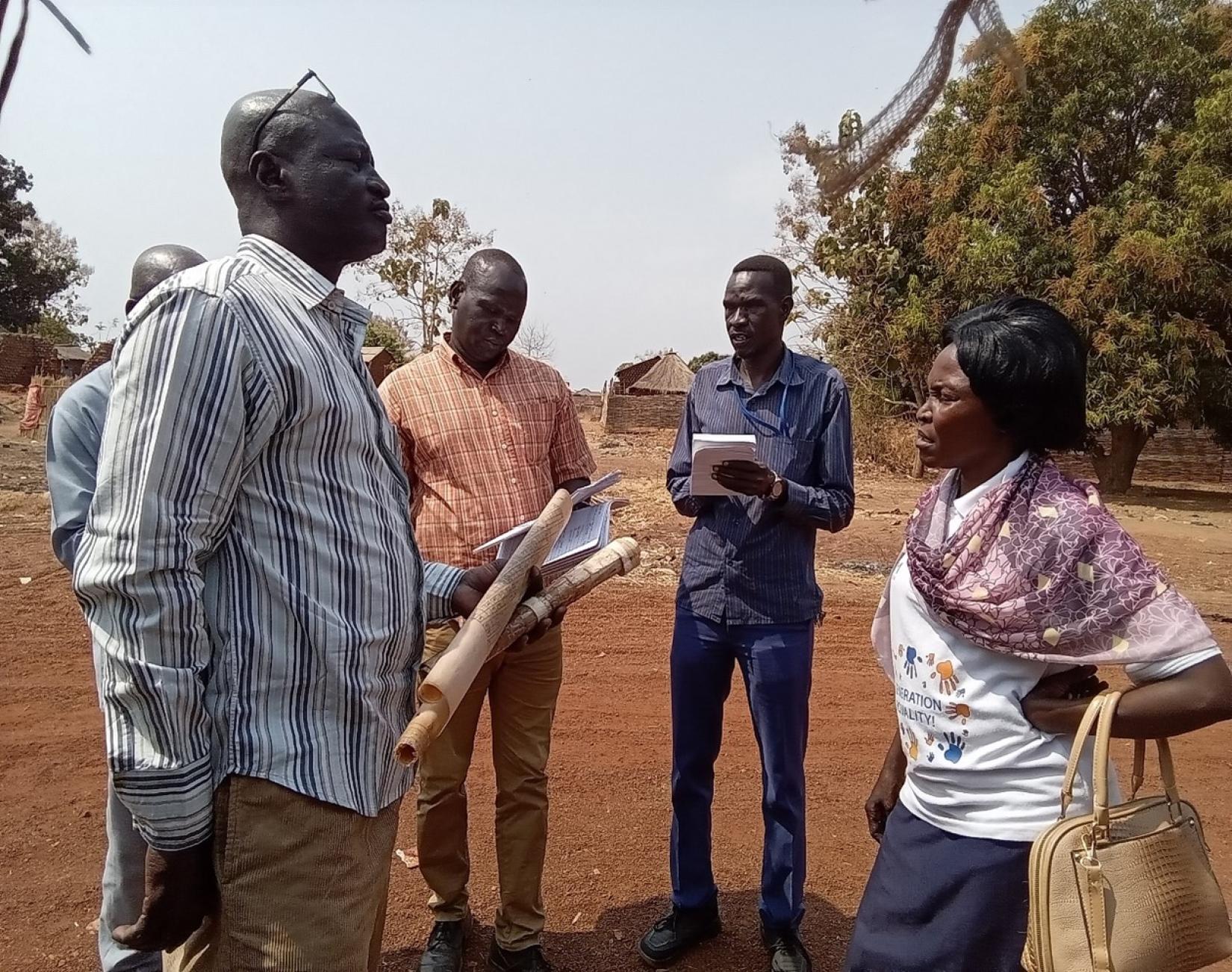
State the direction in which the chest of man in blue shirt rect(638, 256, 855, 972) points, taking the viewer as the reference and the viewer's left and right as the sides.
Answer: facing the viewer and to the left of the viewer

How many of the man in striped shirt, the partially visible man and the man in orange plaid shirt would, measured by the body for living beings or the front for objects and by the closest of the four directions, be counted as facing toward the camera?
1

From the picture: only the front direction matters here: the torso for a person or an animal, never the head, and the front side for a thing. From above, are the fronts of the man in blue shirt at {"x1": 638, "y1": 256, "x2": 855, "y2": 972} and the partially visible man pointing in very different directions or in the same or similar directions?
very different directions

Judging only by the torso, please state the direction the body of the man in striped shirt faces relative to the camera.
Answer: to the viewer's right

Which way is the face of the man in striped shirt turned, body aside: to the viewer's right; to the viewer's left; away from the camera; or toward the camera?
to the viewer's right

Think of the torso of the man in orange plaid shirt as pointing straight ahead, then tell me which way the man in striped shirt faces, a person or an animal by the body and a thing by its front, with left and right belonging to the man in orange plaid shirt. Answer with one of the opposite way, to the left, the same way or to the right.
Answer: to the left

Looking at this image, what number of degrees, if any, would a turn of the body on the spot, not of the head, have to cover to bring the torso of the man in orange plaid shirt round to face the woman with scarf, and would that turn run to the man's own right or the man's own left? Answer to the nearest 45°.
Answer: approximately 45° to the man's own left

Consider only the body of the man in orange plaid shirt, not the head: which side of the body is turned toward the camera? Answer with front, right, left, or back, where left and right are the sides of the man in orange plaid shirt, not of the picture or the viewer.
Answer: front

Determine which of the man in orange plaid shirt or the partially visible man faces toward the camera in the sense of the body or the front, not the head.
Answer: the man in orange plaid shirt

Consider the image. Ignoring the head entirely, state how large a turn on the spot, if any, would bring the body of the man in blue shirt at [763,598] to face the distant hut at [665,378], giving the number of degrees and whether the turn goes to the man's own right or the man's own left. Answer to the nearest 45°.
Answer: approximately 135° to the man's own right

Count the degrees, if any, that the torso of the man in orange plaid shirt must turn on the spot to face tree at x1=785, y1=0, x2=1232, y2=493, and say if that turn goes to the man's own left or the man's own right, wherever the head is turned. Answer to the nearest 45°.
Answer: approximately 135° to the man's own left

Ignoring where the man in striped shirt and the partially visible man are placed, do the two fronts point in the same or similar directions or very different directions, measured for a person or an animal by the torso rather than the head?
same or similar directions

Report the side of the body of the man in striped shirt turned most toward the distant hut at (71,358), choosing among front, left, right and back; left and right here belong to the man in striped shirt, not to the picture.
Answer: left

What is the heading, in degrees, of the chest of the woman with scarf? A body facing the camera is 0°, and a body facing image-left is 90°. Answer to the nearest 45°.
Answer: approximately 45°

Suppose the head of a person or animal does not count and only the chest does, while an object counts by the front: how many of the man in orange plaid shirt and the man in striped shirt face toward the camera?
1

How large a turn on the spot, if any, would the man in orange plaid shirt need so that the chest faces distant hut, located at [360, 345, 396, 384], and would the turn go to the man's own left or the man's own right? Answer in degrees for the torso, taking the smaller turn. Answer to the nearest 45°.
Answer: approximately 180°

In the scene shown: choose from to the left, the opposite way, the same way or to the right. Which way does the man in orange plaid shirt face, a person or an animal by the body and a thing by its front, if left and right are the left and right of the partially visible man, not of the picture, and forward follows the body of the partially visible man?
to the right
